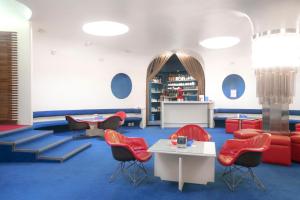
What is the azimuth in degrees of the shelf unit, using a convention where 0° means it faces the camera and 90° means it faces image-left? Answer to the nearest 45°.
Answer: approximately 0°

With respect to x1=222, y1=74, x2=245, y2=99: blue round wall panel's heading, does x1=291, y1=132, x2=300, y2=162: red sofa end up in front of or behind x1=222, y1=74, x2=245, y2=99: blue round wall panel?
in front

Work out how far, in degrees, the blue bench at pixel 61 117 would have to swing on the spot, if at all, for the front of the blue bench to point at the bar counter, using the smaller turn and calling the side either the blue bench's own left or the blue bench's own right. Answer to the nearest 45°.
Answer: approximately 90° to the blue bench's own left

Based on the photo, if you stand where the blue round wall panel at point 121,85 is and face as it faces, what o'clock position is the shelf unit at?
The shelf unit is roughly at 8 o'clock from the blue round wall panel.

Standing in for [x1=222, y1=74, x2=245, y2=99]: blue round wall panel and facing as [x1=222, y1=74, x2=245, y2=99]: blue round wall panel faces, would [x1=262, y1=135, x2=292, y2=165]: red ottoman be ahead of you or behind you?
ahead

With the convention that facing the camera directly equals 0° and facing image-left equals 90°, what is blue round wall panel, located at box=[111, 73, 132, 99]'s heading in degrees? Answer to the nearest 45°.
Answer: approximately 0°

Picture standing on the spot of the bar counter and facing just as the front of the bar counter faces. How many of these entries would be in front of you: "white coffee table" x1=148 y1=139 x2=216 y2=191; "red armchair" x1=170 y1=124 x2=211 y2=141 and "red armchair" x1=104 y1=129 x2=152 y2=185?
3

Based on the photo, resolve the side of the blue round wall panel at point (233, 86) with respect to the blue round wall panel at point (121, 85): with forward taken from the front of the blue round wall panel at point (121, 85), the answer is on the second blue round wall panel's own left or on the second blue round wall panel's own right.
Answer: on the second blue round wall panel's own left
